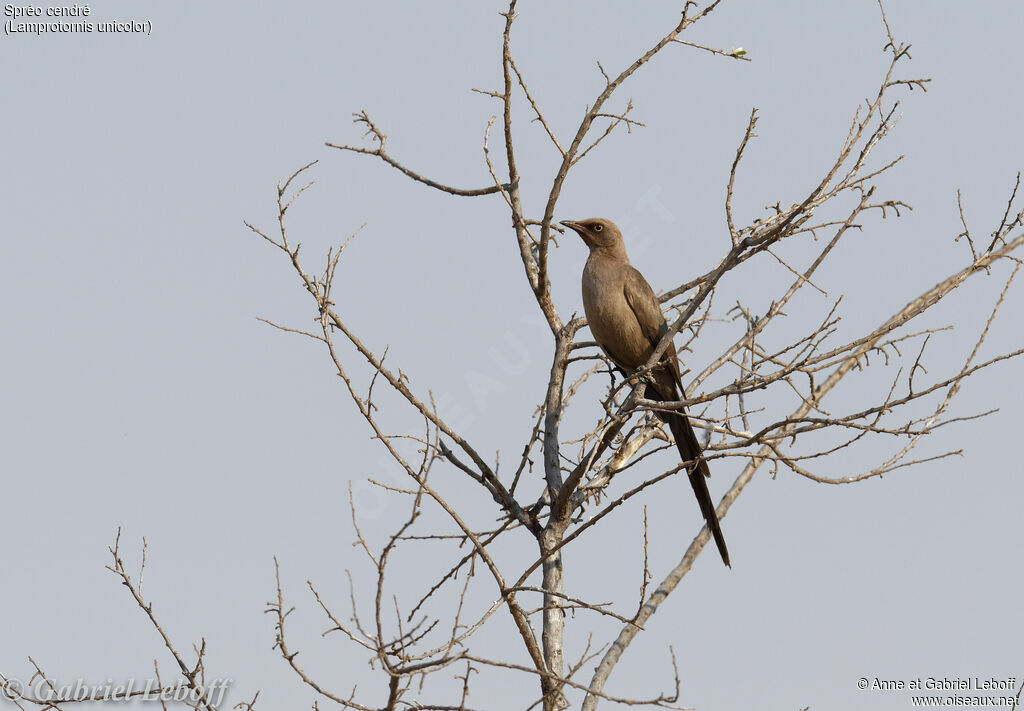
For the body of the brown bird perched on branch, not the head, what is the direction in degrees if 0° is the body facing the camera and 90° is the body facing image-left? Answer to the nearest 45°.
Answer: approximately 45°
